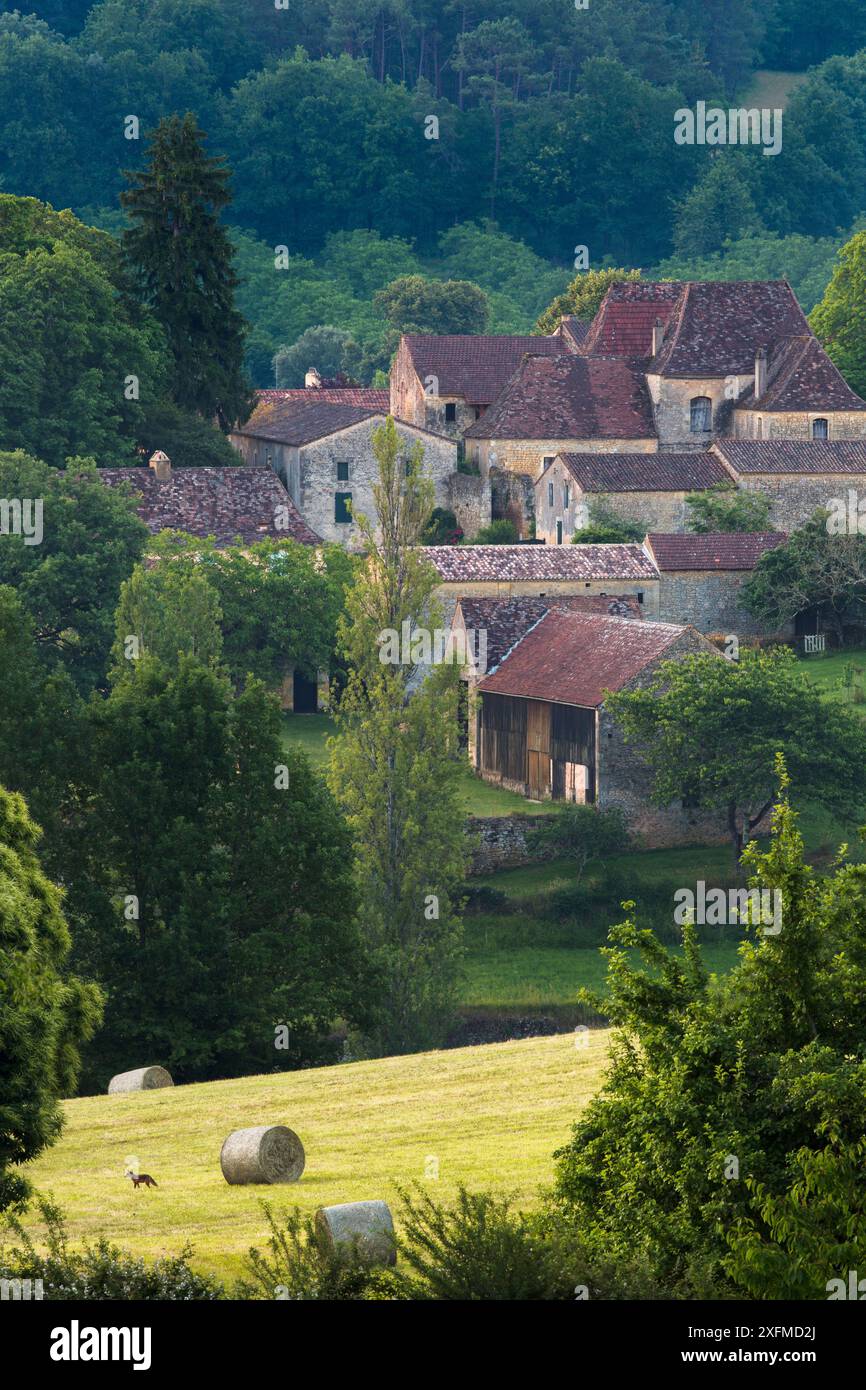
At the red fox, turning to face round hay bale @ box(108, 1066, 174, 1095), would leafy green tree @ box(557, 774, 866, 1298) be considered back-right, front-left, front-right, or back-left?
back-right

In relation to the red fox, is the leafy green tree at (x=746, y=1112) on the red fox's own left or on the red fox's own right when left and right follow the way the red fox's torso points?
on the red fox's own left
